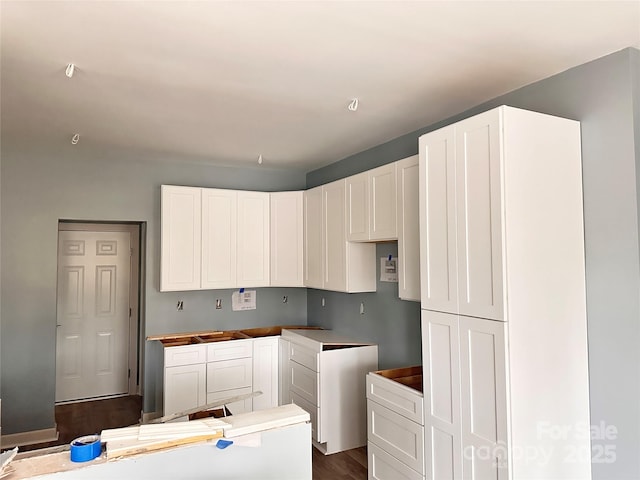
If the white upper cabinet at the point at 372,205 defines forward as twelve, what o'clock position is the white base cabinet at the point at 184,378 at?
The white base cabinet is roughly at 2 o'clock from the white upper cabinet.

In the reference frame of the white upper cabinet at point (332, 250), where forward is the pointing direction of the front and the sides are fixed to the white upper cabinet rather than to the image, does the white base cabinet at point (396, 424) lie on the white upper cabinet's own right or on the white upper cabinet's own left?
on the white upper cabinet's own left

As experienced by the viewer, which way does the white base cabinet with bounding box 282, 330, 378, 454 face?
facing the viewer and to the left of the viewer

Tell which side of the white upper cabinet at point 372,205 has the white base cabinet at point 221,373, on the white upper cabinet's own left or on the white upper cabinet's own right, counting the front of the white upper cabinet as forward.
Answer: on the white upper cabinet's own right

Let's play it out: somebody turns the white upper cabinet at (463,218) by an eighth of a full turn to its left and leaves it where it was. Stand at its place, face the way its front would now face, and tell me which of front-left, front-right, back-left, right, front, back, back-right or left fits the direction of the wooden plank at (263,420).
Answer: front-right

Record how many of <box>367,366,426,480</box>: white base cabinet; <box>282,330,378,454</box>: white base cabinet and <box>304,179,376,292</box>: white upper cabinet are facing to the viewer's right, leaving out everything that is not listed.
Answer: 0

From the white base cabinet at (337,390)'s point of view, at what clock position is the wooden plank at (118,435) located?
The wooden plank is roughly at 11 o'clock from the white base cabinet.

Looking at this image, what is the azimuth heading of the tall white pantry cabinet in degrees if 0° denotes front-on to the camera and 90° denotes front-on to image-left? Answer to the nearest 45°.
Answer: approximately 45°

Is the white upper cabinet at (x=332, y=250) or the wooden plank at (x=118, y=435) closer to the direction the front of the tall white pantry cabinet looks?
the wooden plank

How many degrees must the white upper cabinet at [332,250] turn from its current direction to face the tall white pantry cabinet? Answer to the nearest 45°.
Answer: approximately 90° to its left

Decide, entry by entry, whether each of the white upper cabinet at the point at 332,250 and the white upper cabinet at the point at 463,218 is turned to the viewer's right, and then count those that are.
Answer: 0

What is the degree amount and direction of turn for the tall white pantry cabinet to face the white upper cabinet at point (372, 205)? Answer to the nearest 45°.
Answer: approximately 90° to its right
